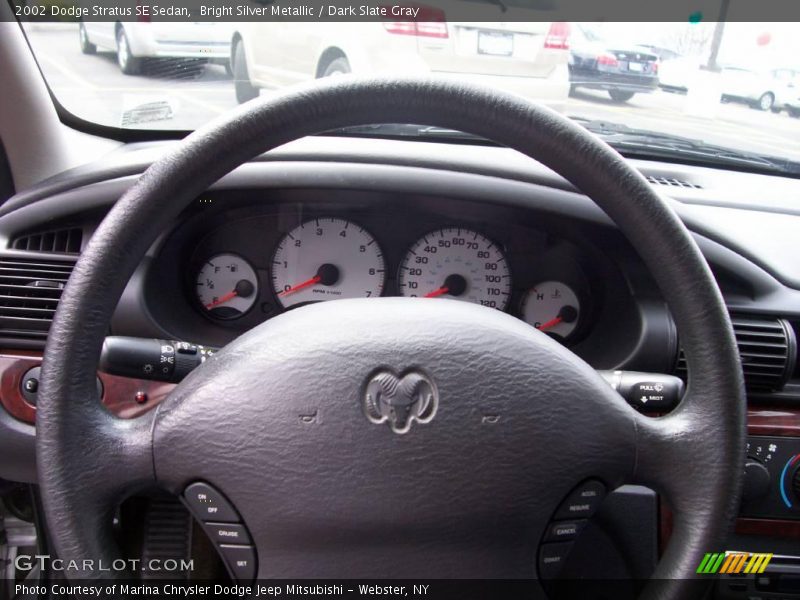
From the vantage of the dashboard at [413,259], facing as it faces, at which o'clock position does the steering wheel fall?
The steering wheel is roughly at 12 o'clock from the dashboard.

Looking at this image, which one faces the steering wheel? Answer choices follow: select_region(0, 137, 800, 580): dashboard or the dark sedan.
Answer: the dashboard

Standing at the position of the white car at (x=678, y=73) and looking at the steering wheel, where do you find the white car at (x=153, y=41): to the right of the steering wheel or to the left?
right

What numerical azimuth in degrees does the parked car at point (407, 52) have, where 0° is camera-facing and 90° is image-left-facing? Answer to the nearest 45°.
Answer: approximately 135°

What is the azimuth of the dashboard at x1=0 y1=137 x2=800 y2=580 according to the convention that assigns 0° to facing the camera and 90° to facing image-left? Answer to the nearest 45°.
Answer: approximately 0°

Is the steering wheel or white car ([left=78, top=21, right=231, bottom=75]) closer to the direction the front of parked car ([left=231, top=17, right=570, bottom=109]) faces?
the white car

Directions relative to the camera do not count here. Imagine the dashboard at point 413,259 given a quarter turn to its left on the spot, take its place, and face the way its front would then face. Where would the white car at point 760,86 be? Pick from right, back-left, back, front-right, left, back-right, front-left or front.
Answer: front-left

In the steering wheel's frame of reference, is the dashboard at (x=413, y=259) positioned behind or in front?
behind

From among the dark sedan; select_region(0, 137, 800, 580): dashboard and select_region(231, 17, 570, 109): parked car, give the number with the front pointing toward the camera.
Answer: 1

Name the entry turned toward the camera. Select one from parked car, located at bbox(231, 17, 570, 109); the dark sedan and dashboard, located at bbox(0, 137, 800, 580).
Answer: the dashboard

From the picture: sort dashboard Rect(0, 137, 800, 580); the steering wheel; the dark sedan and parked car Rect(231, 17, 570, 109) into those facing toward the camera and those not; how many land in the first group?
2

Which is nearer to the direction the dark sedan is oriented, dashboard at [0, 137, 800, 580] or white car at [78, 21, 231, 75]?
the white car

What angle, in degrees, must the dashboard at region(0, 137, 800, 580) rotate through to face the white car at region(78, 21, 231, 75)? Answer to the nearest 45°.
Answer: approximately 135° to its right

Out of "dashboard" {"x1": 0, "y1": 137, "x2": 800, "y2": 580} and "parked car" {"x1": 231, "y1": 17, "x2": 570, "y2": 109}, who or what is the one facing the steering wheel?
the dashboard
